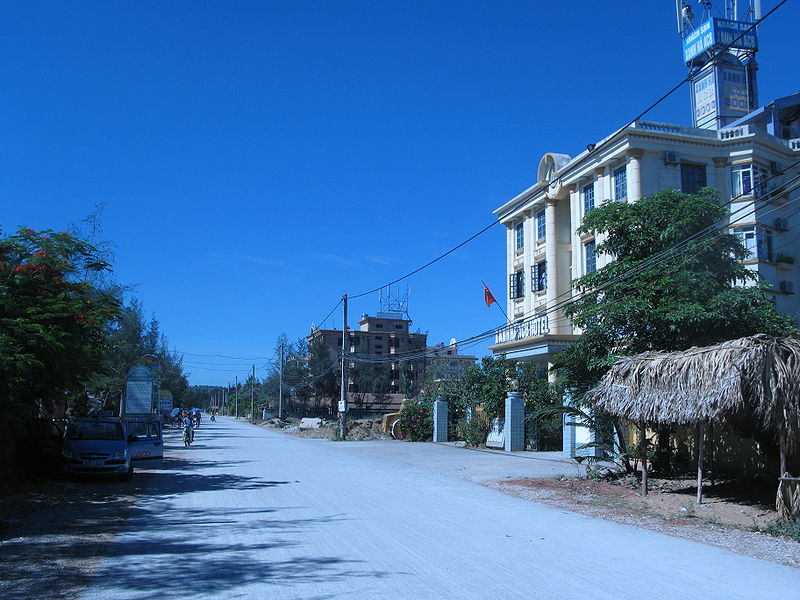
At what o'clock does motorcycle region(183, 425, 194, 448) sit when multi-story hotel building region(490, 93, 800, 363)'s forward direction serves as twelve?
The motorcycle is roughly at 1 o'clock from the multi-story hotel building.

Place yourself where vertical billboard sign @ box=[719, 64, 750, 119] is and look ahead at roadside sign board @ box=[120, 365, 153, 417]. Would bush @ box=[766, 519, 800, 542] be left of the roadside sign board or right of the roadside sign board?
left

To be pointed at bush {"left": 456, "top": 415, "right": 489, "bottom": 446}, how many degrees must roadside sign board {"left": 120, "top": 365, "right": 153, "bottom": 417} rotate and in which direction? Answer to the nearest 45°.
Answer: approximately 90° to its left

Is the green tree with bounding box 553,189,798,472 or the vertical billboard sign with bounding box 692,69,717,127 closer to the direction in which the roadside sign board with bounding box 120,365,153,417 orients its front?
the green tree

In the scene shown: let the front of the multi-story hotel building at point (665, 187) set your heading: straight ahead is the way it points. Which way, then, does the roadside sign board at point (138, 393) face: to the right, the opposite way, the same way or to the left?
to the left

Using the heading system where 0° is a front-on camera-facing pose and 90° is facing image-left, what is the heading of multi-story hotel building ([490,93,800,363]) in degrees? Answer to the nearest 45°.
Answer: approximately 45°

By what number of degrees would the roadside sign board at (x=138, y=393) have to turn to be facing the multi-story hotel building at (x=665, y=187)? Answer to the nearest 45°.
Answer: approximately 90° to its left

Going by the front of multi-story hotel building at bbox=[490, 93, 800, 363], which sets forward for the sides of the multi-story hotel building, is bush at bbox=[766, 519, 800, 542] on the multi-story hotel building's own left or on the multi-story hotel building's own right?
on the multi-story hotel building's own left
